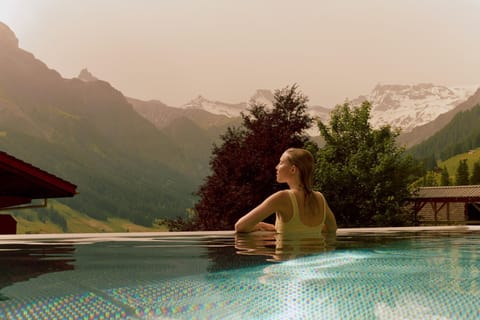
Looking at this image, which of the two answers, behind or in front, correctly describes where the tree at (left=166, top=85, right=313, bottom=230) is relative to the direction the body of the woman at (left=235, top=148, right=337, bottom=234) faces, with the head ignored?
in front

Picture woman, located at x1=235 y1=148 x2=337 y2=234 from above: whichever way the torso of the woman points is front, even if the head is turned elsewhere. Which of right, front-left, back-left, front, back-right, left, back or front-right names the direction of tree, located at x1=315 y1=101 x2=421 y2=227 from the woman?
front-right

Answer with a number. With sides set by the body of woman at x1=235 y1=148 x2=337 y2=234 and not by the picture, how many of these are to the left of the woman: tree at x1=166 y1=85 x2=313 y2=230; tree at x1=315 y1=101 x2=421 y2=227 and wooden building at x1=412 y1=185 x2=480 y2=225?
0

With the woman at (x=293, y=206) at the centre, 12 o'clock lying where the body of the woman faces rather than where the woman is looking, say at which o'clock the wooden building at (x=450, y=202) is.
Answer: The wooden building is roughly at 2 o'clock from the woman.

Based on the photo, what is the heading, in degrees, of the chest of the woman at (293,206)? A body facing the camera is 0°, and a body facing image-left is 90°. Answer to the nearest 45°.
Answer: approximately 135°
